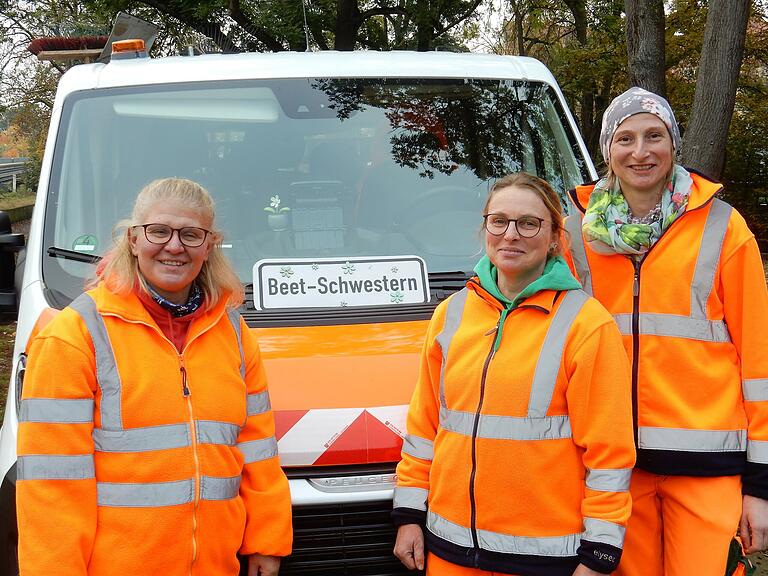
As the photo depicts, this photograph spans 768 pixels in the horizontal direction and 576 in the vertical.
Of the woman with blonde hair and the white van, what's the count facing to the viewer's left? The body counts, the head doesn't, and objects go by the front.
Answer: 0

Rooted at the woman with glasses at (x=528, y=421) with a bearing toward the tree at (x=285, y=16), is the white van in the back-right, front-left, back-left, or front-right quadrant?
front-left

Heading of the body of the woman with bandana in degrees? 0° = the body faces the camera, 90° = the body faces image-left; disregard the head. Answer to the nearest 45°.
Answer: approximately 45°

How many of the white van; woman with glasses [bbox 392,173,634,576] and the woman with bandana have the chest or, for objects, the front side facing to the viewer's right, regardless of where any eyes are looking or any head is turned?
0

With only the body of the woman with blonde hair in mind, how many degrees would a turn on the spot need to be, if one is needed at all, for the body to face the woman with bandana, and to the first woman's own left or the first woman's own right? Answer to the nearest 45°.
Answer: approximately 45° to the first woman's own left

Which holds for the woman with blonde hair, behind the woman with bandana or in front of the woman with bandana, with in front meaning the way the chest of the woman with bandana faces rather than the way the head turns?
in front

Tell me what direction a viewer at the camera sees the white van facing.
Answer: facing the viewer

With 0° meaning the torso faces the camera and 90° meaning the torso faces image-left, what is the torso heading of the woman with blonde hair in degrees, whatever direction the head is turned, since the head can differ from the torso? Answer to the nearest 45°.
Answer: approximately 315°

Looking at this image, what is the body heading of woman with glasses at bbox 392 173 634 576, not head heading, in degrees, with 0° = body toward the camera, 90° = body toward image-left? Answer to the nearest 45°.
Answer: approximately 45°

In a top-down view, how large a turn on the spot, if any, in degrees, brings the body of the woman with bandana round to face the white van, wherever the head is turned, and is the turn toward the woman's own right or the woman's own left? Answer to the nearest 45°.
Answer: approximately 90° to the woman's own right

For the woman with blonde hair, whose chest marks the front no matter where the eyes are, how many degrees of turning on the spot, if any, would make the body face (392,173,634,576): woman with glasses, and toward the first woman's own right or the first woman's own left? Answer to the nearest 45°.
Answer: approximately 45° to the first woman's own left

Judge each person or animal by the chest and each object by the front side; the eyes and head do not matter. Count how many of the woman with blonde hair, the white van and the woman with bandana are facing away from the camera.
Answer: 0
